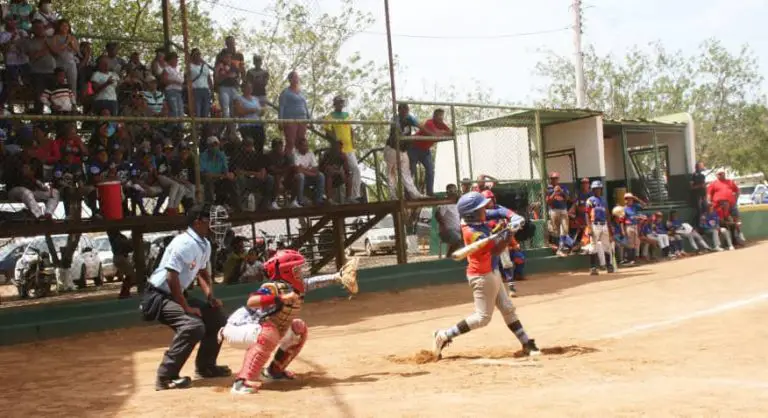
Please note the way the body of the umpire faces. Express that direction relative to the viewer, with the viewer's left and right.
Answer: facing to the right of the viewer

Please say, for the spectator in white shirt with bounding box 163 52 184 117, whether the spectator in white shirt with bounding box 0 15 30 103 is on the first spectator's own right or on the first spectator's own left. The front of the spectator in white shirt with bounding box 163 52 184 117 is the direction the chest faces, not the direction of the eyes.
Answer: on the first spectator's own right

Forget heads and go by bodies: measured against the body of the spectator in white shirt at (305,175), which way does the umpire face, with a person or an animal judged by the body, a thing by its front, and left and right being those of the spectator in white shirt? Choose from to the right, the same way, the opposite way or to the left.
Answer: to the left

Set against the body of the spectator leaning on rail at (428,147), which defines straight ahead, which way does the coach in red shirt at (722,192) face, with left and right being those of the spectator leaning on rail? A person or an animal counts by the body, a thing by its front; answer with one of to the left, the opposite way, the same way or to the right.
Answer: to the right

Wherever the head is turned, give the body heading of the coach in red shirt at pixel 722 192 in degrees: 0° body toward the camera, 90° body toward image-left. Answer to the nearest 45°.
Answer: approximately 0°

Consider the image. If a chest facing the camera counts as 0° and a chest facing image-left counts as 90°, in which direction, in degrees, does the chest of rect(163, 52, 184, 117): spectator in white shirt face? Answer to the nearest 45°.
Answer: approximately 315°

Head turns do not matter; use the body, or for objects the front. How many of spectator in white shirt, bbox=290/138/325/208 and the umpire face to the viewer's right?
1

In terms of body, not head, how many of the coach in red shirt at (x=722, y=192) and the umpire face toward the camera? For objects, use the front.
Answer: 1

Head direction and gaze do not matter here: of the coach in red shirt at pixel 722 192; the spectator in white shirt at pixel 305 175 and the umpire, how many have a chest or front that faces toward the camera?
2

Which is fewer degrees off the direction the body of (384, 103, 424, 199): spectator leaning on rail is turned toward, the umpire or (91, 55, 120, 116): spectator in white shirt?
the umpire

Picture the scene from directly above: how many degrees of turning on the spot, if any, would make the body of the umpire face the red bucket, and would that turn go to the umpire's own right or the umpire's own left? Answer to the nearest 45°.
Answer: approximately 90° to the umpire's own left

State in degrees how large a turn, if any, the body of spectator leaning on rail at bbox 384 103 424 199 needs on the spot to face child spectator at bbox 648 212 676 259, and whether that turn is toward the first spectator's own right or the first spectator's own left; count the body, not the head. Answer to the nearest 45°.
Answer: approximately 90° to the first spectator's own left
